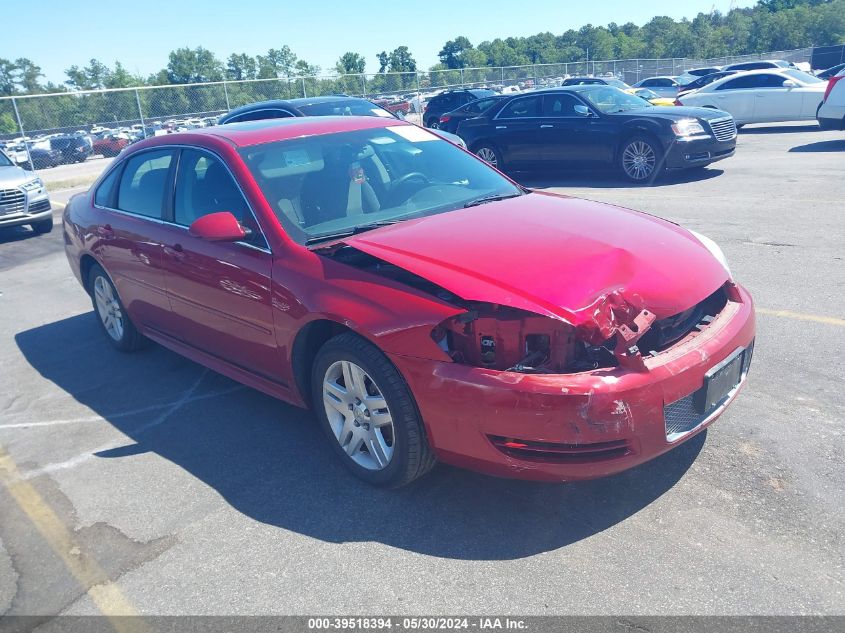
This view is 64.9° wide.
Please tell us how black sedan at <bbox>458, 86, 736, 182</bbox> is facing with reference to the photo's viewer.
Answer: facing the viewer and to the right of the viewer

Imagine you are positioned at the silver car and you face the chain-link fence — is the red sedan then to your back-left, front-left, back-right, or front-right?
back-right

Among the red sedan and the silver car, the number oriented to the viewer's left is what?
0

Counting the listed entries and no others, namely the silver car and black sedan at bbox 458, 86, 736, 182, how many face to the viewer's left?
0

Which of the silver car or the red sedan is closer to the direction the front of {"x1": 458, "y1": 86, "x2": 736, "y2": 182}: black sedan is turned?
the red sedan

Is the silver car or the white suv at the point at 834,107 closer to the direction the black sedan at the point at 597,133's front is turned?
the white suv

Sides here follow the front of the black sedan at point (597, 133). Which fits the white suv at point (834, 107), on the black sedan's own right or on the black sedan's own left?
on the black sedan's own left

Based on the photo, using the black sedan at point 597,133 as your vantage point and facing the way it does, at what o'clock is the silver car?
The silver car is roughly at 4 o'clock from the black sedan.

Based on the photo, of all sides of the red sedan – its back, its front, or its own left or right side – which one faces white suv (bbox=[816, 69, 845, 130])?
left

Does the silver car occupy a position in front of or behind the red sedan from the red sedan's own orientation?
behind
